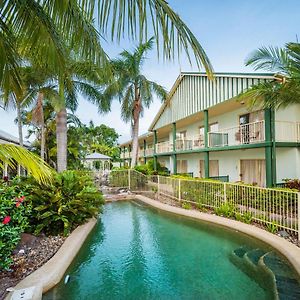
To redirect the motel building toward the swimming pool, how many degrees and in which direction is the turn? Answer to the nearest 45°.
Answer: approximately 45° to its left

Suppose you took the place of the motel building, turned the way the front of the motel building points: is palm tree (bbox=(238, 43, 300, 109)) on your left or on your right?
on your left

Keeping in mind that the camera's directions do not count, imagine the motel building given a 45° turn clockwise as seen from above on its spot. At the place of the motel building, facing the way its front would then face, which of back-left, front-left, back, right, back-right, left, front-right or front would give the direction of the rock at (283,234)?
left

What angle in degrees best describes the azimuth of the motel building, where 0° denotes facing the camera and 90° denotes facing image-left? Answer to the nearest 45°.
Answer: approximately 45°

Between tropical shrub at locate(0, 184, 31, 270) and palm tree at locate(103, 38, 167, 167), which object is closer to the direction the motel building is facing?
the tropical shrub

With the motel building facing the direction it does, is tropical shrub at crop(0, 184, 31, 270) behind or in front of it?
in front

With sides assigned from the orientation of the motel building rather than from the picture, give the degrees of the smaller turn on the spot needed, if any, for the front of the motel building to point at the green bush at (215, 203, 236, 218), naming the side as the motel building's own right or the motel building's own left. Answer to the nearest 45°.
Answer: approximately 45° to the motel building's own left

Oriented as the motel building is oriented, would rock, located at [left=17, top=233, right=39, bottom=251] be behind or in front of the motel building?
in front

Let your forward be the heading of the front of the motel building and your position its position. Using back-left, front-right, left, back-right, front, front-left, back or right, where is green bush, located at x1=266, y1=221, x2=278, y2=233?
front-left

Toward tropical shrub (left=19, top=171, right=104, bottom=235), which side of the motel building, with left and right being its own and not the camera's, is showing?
front

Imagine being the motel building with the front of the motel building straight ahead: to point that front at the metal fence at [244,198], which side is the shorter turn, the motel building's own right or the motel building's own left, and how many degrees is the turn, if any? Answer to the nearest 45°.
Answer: approximately 45° to the motel building's own left

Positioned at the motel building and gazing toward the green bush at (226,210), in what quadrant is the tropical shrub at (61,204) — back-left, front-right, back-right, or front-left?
front-right

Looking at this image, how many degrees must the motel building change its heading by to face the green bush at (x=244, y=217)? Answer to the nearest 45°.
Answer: approximately 45° to its left
